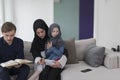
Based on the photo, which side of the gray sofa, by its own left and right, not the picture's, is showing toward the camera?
front

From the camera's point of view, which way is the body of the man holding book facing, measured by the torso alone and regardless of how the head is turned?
toward the camera

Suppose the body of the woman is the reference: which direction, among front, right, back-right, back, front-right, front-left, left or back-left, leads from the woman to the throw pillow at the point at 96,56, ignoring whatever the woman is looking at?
left

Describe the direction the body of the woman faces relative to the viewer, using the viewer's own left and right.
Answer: facing the viewer

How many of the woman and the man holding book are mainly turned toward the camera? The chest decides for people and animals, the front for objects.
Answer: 2
